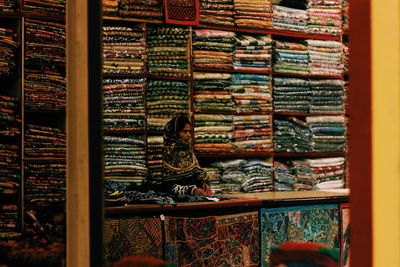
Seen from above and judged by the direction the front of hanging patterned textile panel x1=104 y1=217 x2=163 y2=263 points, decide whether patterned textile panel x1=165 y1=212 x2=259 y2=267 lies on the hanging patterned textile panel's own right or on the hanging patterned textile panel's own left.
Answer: on the hanging patterned textile panel's own left

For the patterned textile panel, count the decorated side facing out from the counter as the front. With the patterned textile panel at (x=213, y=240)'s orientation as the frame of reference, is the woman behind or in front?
behind

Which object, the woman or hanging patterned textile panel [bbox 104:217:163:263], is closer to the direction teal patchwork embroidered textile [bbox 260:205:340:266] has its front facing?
the hanging patterned textile panel

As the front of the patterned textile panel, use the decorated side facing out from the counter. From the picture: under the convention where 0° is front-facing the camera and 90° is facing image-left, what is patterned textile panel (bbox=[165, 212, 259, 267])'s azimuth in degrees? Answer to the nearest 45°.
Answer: approximately 0°

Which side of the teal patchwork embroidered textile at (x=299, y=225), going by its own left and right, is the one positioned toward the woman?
right

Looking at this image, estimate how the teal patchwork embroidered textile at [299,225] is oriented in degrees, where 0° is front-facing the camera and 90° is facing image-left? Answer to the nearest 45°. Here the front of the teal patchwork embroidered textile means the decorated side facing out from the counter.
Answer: approximately 0°

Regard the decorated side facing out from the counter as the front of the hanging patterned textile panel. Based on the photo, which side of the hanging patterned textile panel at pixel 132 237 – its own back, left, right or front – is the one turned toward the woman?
back

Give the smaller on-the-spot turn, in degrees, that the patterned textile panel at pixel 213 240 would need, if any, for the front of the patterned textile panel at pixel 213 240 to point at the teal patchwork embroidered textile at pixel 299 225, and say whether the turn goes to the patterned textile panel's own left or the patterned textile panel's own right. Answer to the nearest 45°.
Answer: approximately 135° to the patterned textile panel's own left
